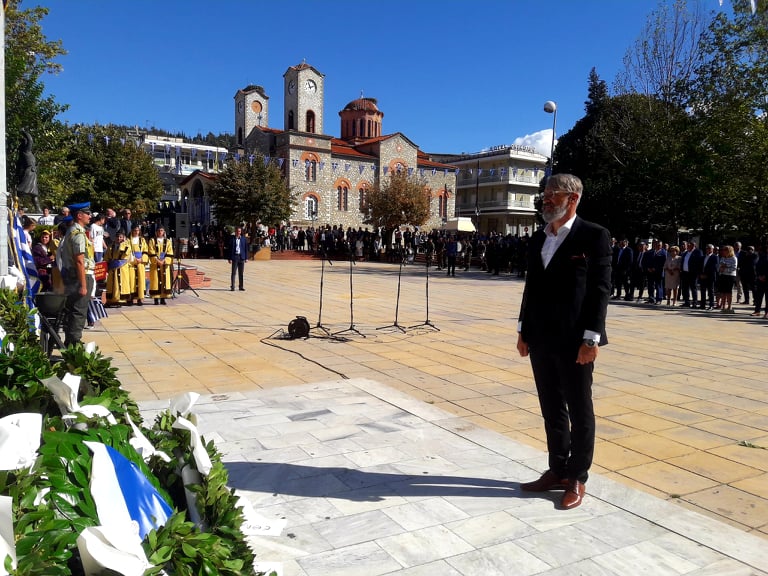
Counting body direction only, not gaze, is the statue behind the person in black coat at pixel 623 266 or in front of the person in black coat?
in front

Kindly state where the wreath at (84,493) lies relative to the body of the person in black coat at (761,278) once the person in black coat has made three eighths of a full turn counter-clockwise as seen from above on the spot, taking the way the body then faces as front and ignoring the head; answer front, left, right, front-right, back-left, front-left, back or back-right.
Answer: right

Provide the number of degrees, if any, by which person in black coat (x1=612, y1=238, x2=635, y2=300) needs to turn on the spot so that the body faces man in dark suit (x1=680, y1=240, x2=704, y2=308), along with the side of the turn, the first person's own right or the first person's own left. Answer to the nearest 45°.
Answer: approximately 90° to the first person's own left

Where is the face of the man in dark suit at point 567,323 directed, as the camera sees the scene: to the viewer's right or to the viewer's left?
to the viewer's left

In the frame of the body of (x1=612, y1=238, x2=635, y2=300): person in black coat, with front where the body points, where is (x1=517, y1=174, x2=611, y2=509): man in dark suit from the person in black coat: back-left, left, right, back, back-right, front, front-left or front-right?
front-left

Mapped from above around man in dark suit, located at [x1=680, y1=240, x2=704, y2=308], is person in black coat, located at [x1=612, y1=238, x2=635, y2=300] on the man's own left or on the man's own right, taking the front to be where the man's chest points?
on the man's own right

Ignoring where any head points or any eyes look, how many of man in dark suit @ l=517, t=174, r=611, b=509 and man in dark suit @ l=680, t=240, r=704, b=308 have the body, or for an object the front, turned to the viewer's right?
0

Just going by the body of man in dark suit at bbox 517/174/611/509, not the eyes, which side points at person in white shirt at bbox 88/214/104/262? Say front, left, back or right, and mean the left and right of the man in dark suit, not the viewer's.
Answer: right
